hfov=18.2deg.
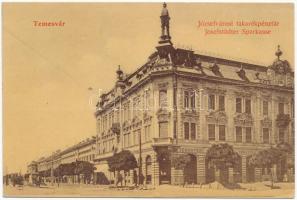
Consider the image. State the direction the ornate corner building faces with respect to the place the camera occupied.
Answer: facing the viewer

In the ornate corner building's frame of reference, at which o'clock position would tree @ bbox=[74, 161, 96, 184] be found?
The tree is roughly at 3 o'clock from the ornate corner building.

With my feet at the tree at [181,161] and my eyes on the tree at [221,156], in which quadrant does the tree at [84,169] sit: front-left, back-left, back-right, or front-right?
back-left
